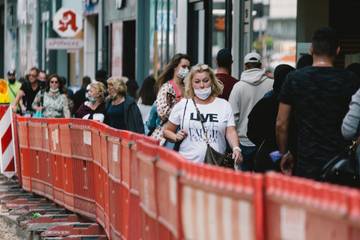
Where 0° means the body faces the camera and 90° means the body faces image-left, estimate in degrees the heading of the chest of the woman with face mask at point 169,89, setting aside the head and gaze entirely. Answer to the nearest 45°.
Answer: approximately 315°

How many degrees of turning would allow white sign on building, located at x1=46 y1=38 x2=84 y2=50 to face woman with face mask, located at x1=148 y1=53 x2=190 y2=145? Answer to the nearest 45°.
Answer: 0° — it already faces them

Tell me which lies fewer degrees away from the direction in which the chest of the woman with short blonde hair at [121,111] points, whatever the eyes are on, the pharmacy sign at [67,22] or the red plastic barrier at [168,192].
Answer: the red plastic barrier

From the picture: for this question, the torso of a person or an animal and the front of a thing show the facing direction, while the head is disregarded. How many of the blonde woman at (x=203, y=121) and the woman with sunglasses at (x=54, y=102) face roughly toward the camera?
2

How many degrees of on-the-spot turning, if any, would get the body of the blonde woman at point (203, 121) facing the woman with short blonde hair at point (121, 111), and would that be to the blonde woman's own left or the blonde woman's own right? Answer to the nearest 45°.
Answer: approximately 180°

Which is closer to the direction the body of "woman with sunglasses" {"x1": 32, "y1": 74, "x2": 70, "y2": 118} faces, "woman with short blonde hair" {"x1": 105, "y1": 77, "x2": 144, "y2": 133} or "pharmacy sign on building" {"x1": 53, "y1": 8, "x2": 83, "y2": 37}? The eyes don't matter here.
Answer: the woman with short blonde hair

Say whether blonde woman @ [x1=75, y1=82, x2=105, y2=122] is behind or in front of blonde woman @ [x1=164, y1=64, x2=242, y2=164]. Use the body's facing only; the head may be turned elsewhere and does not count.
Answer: behind

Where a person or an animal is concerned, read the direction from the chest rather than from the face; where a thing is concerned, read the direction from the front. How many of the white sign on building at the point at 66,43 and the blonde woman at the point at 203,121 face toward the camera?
2

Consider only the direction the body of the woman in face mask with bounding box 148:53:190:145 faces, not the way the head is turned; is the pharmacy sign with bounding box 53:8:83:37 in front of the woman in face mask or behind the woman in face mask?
behind

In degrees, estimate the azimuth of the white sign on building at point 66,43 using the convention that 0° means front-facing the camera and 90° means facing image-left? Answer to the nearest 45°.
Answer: approximately 0°
